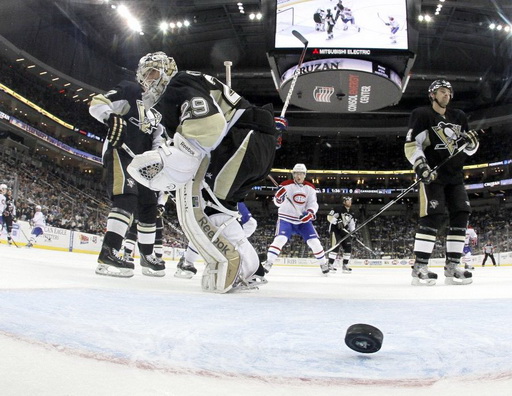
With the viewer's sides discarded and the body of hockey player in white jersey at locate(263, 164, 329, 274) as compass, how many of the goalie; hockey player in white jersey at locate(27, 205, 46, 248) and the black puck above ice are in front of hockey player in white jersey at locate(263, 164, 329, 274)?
2

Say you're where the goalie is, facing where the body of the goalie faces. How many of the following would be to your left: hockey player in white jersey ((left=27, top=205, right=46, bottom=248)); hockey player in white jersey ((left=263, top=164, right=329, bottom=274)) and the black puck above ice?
1

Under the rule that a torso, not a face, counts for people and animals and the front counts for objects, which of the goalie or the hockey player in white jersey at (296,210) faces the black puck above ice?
the hockey player in white jersey

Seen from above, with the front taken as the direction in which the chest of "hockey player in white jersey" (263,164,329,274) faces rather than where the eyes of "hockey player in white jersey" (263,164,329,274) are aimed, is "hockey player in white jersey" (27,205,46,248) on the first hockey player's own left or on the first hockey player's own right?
on the first hockey player's own right

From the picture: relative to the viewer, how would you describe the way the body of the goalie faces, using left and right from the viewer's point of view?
facing to the left of the viewer

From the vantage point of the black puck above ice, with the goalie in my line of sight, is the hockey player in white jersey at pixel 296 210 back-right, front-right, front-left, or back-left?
front-right

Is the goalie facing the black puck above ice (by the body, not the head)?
no

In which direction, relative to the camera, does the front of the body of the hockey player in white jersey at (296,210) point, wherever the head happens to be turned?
toward the camera
